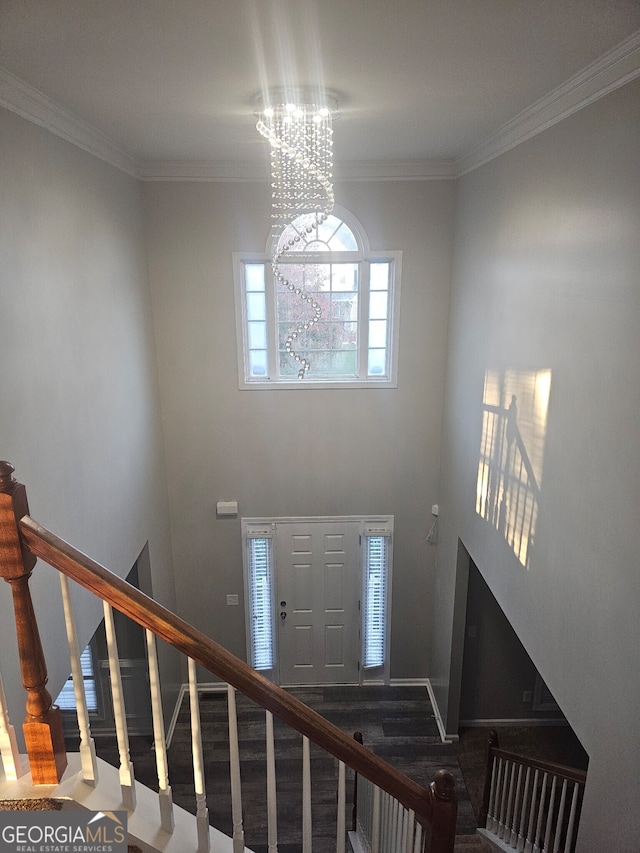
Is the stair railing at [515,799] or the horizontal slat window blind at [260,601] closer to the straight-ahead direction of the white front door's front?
the stair railing

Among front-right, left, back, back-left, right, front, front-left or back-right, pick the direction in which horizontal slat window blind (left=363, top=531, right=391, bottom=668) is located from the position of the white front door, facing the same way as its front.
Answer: left

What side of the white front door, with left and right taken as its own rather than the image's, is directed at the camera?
front

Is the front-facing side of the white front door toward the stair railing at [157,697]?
yes

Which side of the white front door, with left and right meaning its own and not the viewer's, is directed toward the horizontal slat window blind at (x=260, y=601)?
right

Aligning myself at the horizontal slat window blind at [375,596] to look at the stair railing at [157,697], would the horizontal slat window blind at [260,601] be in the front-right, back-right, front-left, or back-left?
front-right

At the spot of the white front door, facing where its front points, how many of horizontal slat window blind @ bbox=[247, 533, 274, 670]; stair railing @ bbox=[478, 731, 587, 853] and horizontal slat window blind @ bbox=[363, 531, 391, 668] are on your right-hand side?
1

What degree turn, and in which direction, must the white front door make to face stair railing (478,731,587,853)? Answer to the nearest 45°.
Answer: approximately 45° to its left

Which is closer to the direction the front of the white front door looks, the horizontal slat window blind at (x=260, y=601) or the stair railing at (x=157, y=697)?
the stair railing
